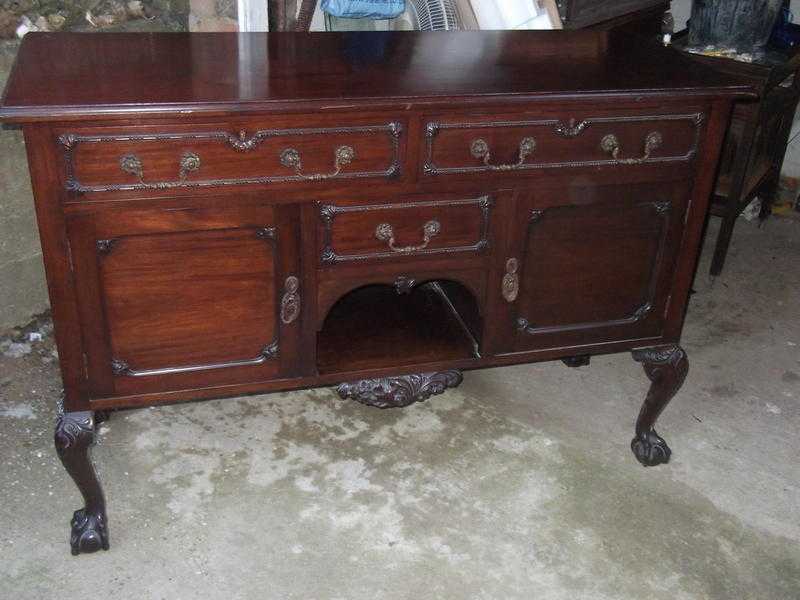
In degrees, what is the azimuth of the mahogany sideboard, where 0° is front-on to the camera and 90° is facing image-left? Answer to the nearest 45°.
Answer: approximately 0°

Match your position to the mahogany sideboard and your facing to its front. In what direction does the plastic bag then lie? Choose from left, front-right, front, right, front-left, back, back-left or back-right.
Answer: back
